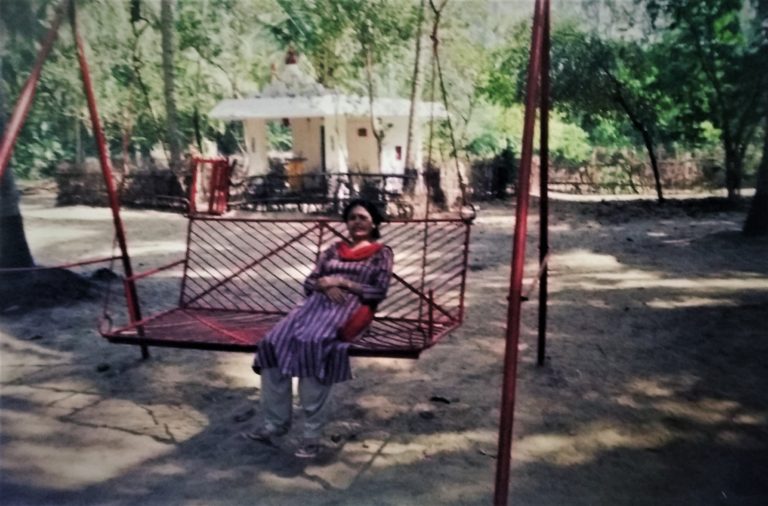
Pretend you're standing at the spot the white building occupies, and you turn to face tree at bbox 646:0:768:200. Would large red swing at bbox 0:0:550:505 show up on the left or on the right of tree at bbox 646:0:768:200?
right

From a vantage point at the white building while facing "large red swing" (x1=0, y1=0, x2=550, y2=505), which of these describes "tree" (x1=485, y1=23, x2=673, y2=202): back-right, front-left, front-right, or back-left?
front-left

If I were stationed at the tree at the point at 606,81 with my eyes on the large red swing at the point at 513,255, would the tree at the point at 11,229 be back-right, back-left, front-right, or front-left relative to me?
front-right

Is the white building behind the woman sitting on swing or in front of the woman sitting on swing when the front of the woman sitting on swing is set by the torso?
behind

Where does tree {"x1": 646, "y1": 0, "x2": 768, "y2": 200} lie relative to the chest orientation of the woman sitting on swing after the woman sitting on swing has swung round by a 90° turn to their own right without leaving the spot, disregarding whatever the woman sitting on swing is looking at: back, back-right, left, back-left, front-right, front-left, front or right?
right

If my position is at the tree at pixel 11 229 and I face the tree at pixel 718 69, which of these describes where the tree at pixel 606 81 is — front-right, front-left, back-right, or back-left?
front-left

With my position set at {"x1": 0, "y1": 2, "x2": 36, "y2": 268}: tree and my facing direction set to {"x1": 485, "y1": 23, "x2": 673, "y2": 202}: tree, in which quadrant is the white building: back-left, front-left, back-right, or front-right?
front-left

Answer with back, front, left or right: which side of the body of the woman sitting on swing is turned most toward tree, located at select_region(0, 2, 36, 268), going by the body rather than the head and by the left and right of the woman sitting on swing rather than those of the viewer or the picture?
right

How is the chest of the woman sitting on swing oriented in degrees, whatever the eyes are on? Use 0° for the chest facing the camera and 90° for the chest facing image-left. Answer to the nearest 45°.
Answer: approximately 45°

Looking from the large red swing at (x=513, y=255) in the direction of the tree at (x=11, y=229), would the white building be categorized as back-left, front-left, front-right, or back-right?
front-right

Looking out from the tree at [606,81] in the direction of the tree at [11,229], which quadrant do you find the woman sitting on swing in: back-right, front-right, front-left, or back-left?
front-left

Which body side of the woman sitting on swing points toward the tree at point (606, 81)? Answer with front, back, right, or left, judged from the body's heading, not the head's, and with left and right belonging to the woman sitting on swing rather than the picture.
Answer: back

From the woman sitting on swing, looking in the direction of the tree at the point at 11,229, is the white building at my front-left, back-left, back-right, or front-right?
front-right
